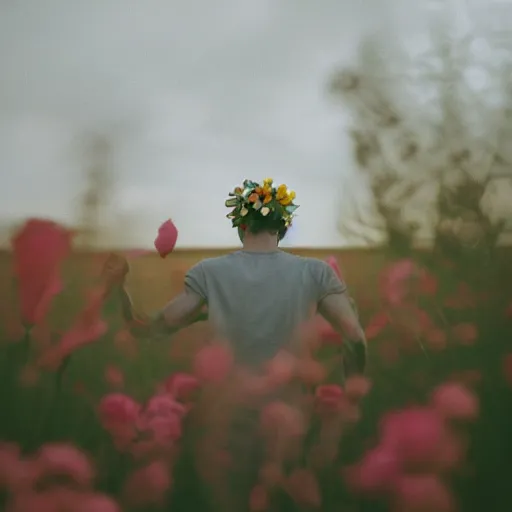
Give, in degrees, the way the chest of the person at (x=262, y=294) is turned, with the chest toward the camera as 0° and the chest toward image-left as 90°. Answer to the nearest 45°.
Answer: approximately 180°

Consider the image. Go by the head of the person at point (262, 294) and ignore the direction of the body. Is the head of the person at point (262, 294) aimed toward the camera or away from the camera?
away from the camera

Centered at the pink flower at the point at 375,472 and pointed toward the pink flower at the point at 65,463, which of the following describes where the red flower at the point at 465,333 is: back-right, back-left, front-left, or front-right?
back-right
